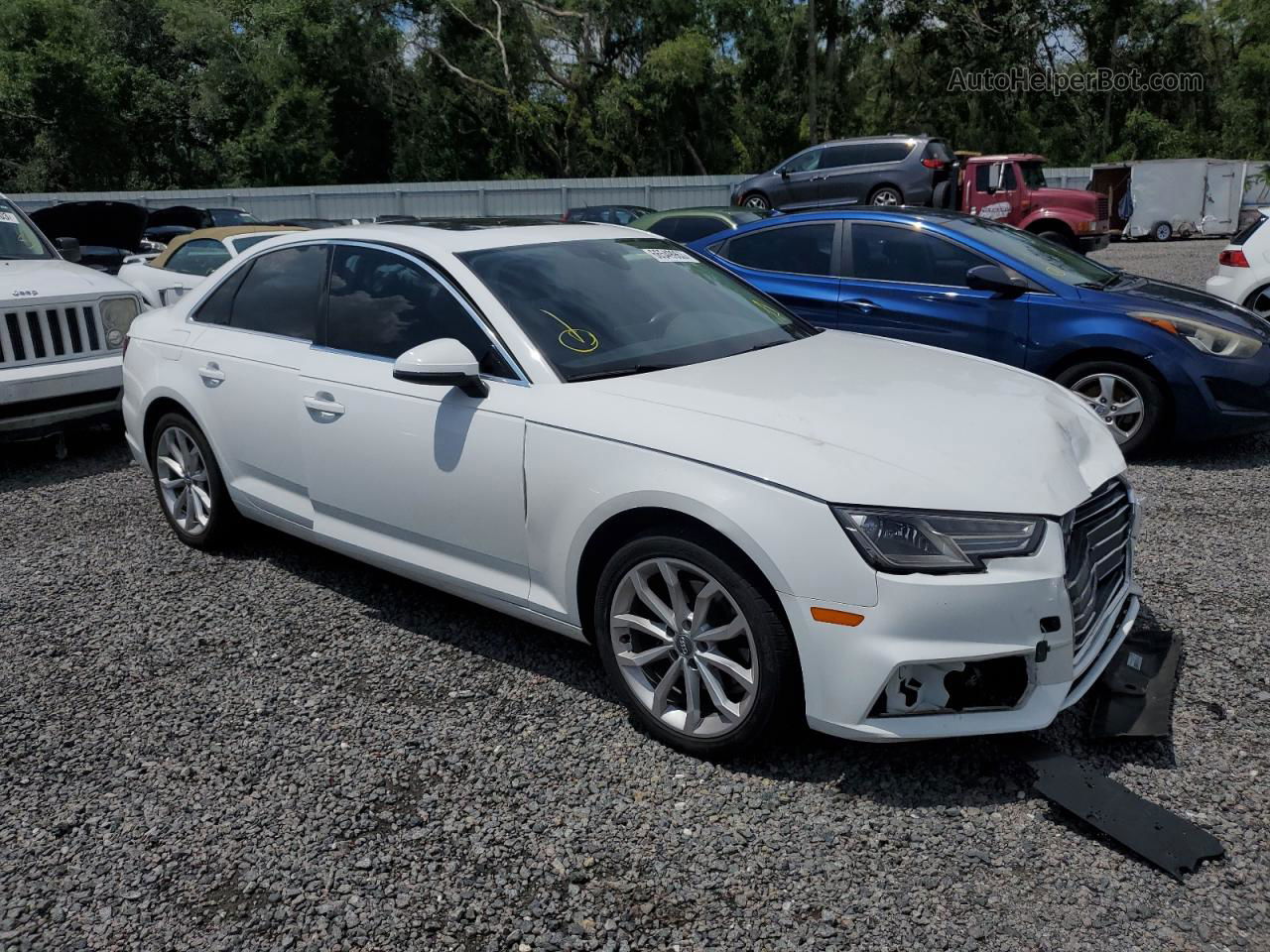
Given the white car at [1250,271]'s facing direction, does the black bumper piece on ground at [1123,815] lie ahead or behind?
behind

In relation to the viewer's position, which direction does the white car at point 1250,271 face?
facing away from the viewer and to the right of the viewer
